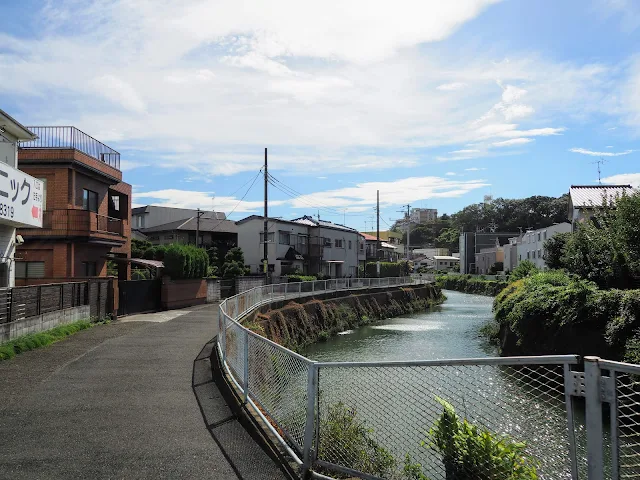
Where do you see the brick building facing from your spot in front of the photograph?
facing the viewer and to the right of the viewer

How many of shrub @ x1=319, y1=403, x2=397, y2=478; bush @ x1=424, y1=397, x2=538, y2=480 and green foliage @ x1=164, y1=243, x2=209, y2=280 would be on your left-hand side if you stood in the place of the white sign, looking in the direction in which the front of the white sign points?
1

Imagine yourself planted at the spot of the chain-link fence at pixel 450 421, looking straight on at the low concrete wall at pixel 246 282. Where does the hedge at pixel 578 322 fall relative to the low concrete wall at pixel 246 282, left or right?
right

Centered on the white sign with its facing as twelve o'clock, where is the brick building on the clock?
The brick building is roughly at 8 o'clock from the white sign.

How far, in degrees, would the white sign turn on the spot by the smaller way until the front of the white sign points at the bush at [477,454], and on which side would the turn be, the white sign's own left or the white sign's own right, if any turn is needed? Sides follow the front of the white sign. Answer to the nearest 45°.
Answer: approximately 45° to the white sign's own right

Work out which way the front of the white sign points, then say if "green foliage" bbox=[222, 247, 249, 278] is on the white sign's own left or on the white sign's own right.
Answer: on the white sign's own left

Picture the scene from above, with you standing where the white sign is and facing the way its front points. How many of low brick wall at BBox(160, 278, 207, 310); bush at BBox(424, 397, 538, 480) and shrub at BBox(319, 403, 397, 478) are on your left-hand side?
1

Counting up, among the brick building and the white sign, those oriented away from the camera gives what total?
0

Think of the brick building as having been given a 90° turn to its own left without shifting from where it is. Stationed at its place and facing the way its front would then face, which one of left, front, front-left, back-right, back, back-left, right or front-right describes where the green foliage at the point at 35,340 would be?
back-right
